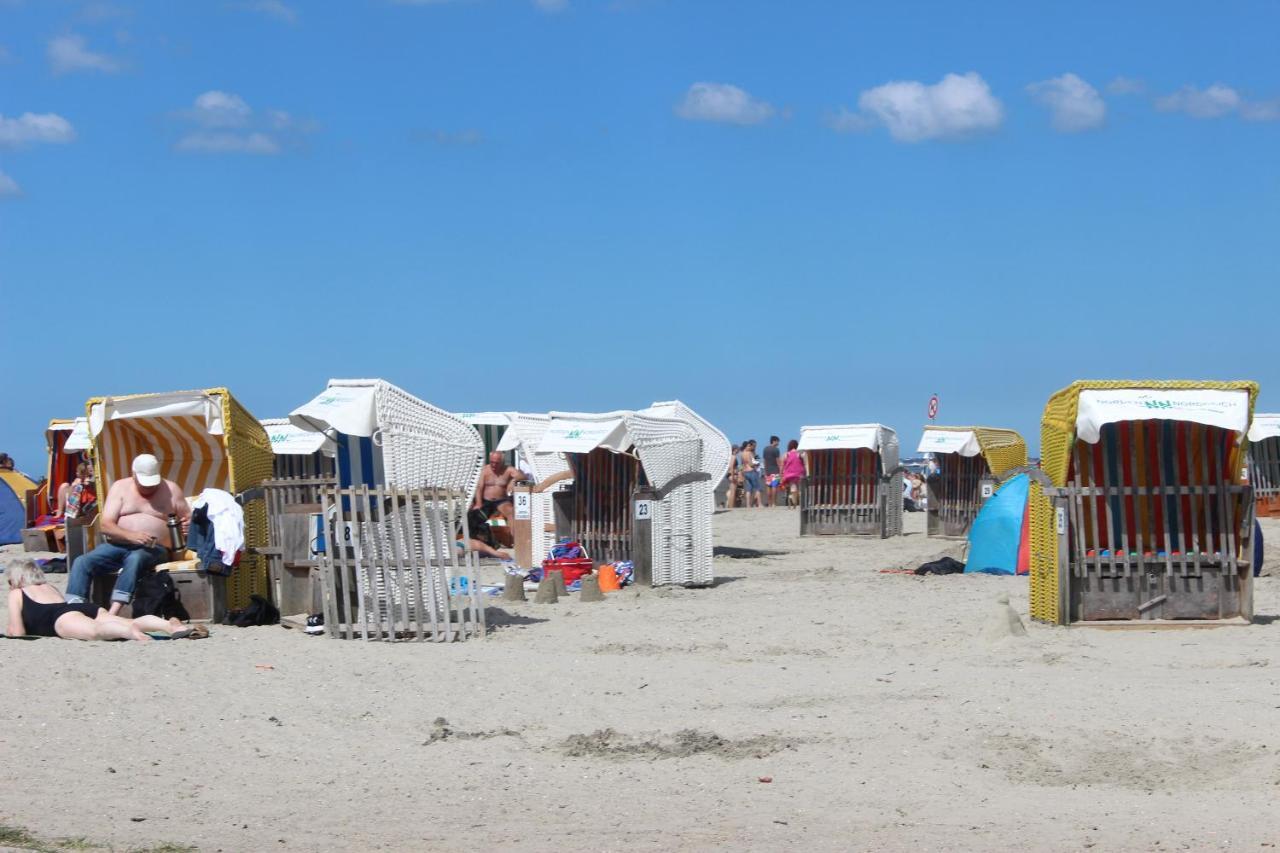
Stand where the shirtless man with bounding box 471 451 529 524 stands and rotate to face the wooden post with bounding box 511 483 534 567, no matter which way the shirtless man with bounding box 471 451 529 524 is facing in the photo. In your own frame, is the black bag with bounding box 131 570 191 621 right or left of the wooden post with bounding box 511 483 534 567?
right

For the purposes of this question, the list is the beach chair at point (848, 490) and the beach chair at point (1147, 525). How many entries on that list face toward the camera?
2

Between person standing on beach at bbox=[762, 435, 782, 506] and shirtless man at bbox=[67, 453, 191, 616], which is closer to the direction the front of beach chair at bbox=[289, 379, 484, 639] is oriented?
the shirtless man

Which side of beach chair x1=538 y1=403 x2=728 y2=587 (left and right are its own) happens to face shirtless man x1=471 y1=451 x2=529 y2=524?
right

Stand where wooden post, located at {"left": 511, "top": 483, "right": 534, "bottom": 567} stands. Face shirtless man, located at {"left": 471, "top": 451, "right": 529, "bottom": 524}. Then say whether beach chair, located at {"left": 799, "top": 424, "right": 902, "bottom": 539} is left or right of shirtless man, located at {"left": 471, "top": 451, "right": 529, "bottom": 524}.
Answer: right

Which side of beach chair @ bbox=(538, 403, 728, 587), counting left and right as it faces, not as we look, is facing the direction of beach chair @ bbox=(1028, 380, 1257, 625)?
left
